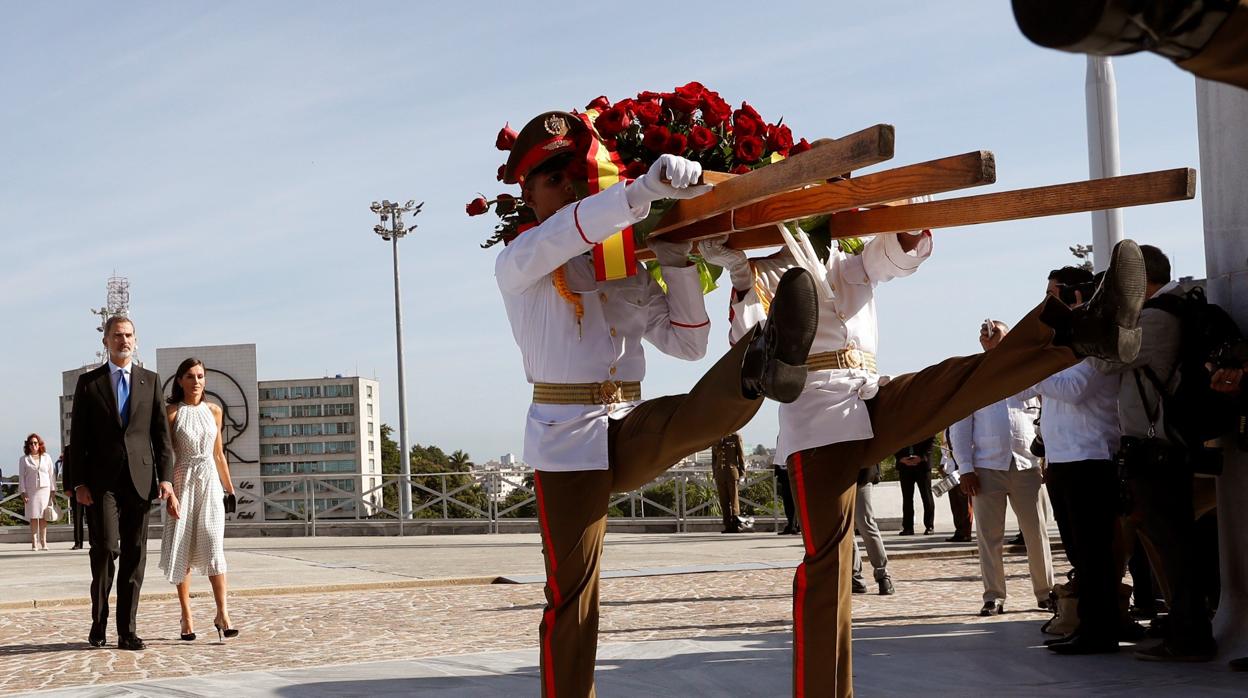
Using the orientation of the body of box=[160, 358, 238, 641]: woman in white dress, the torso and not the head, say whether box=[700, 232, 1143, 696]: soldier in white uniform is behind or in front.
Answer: in front

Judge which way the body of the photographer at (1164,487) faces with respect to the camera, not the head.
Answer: to the viewer's left

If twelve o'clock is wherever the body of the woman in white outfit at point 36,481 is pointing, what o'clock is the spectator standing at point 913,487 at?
The spectator standing is roughly at 10 o'clock from the woman in white outfit.

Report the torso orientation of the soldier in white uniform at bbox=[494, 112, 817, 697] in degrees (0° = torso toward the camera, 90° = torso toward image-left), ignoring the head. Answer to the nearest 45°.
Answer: approximately 315°

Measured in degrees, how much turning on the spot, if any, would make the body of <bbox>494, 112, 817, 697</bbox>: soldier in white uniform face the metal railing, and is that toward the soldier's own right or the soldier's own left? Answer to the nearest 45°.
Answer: approximately 135° to the soldier's own left

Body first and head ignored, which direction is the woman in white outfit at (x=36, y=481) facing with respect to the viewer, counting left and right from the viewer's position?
facing the viewer

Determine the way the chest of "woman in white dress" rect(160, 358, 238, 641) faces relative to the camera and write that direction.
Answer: toward the camera

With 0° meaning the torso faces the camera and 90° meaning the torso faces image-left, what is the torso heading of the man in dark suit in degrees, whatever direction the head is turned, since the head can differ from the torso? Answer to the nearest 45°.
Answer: approximately 0°

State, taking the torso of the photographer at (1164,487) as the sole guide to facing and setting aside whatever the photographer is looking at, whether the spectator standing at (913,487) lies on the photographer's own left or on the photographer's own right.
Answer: on the photographer's own right

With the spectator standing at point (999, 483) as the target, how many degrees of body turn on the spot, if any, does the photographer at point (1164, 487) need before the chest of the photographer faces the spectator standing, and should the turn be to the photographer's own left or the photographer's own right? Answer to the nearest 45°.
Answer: approximately 90° to the photographer's own right
